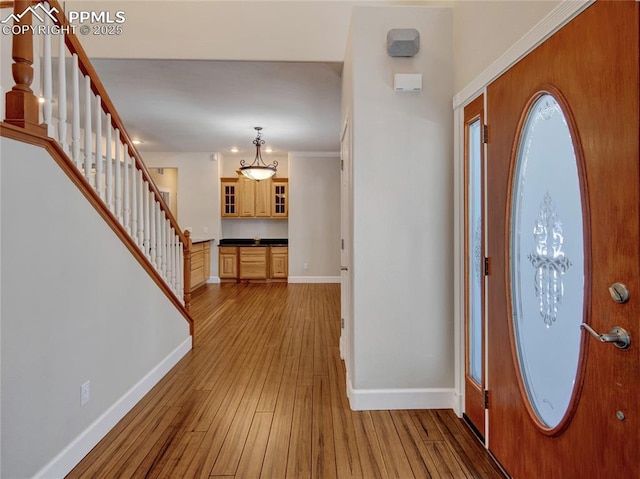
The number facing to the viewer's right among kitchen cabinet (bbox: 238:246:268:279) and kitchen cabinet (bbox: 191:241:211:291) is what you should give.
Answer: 1

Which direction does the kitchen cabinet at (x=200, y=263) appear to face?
to the viewer's right

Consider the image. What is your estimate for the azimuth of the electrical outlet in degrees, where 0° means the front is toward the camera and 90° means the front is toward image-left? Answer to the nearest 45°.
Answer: approximately 315°
